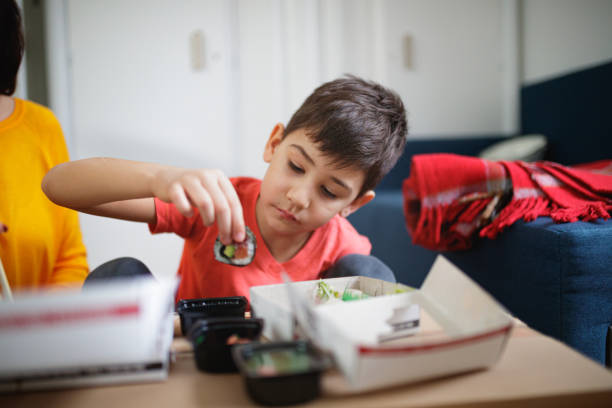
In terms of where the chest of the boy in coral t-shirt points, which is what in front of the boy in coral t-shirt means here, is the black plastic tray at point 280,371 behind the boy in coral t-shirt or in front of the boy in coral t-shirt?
in front

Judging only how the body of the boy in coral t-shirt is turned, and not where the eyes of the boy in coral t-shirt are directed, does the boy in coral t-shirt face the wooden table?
yes

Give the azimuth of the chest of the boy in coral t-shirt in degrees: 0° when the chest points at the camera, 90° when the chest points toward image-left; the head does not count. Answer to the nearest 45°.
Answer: approximately 0°
